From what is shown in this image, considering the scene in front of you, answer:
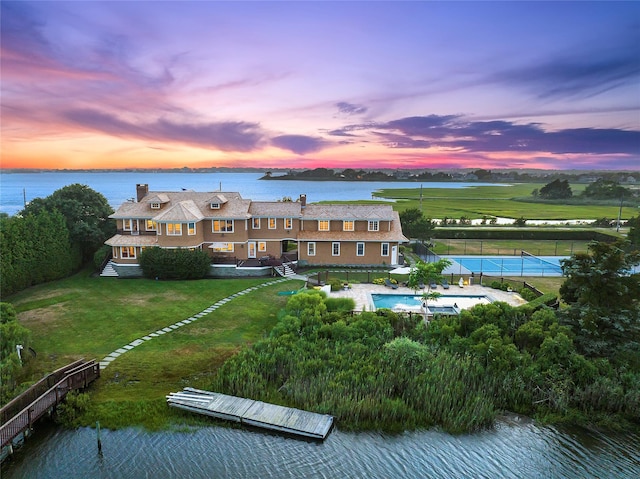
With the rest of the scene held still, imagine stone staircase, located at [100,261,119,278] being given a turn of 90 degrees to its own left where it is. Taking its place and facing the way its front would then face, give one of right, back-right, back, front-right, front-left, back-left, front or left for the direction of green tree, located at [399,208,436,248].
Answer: front

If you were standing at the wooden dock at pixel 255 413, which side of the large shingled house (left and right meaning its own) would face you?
front

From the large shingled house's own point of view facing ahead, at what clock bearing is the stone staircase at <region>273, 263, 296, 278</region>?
The stone staircase is roughly at 11 o'clock from the large shingled house.

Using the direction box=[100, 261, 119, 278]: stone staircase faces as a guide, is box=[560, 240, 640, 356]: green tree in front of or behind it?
in front

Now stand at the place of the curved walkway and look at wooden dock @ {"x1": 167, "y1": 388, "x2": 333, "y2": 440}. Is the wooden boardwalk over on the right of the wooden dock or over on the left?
right

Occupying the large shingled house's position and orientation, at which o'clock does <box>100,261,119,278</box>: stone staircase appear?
The stone staircase is roughly at 3 o'clock from the large shingled house.

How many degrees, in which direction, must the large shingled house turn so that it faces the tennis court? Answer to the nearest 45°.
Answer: approximately 90° to its left

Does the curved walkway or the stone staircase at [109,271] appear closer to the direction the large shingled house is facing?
the curved walkway

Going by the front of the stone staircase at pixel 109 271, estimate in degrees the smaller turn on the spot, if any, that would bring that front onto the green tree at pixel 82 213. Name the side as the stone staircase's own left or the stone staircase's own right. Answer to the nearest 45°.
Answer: approximately 180°

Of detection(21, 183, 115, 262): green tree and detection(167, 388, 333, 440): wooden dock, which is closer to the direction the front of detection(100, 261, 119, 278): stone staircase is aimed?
the wooden dock

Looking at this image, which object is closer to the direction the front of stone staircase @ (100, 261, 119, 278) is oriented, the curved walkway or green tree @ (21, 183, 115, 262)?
the curved walkway

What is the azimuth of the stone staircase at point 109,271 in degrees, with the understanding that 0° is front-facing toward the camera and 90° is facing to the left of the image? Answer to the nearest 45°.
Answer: approximately 0°

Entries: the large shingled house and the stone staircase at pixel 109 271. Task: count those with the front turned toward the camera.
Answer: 2

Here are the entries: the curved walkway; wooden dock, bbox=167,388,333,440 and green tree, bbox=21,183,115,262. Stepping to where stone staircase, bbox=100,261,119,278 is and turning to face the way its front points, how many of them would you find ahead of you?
2
